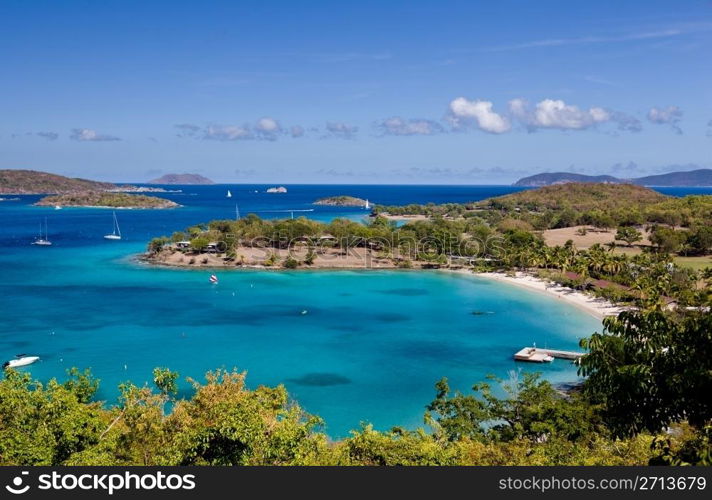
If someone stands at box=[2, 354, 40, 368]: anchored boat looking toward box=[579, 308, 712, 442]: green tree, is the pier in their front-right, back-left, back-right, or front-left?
front-left

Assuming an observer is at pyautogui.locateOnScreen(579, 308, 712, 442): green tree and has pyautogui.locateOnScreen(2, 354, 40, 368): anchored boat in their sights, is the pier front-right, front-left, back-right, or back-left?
front-right

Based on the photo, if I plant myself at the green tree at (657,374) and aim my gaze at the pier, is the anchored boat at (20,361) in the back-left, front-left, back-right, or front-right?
front-left

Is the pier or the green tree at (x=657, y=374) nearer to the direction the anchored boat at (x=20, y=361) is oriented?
the pier

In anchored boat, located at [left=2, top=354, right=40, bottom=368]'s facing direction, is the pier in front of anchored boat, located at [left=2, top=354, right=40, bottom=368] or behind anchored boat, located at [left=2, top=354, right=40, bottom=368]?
in front

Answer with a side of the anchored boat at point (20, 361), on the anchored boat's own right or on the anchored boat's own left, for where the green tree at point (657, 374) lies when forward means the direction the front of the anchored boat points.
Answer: on the anchored boat's own right

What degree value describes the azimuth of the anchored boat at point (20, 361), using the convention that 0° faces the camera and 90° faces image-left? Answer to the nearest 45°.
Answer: approximately 270°
